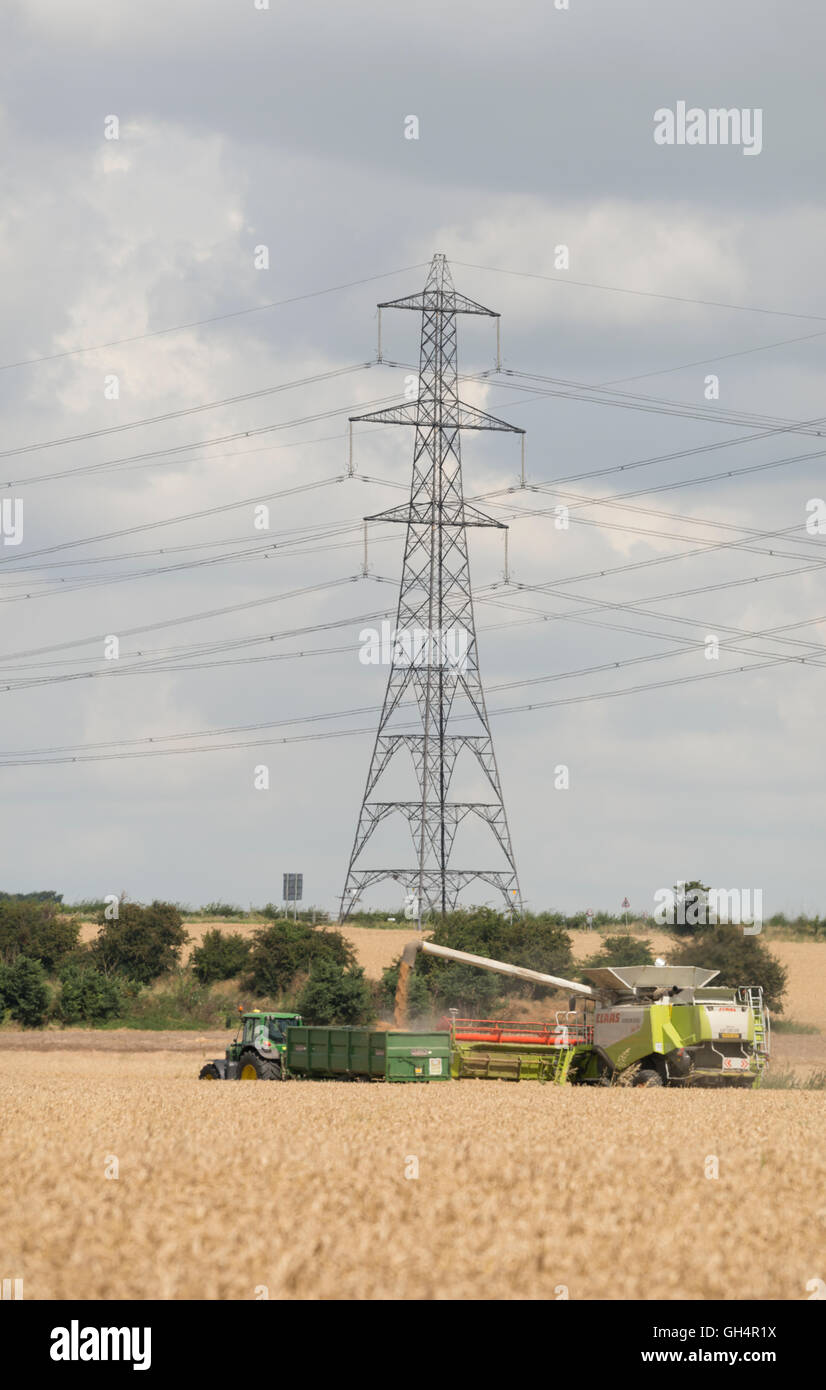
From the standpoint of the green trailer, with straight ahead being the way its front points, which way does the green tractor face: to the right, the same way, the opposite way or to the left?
the same way

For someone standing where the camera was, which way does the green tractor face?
facing away from the viewer and to the left of the viewer

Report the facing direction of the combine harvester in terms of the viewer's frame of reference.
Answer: facing away from the viewer and to the left of the viewer

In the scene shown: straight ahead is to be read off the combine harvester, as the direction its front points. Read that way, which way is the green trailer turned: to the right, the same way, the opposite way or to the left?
the same way

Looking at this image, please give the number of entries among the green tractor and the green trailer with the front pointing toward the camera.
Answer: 0

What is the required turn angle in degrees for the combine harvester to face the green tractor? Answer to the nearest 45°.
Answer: approximately 45° to its left

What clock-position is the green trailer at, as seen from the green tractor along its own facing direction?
The green trailer is roughly at 6 o'clock from the green tractor.

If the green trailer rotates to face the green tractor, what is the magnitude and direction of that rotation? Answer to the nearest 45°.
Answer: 0° — it already faces it

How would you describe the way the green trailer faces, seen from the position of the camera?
facing away from the viewer and to the left of the viewer

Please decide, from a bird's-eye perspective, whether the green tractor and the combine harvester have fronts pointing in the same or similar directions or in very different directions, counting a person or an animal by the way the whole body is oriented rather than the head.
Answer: same or similar directions
